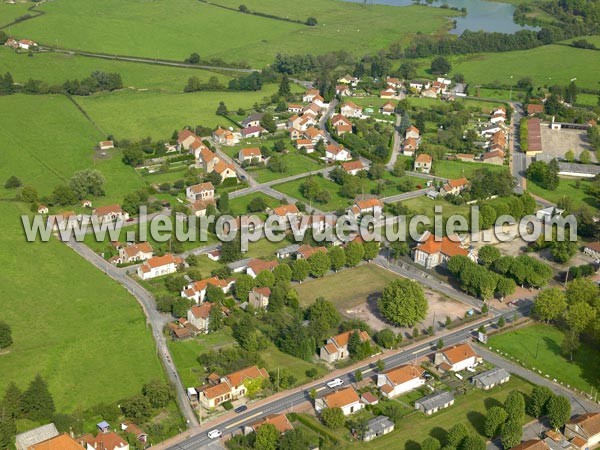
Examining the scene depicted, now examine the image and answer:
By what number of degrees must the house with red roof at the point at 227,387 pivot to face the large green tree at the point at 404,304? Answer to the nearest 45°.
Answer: approximately 90° to its left

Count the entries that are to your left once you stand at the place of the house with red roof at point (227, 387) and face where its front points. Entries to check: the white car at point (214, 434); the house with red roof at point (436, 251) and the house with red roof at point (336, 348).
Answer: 2

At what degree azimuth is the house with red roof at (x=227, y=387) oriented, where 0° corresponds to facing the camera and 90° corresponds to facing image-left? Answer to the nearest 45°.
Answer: approximately 315°

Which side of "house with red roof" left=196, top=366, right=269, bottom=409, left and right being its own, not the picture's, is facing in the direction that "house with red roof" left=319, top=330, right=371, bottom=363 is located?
left

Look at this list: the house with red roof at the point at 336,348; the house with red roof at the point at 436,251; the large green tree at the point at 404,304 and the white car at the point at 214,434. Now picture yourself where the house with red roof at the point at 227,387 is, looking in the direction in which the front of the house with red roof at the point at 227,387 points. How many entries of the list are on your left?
3

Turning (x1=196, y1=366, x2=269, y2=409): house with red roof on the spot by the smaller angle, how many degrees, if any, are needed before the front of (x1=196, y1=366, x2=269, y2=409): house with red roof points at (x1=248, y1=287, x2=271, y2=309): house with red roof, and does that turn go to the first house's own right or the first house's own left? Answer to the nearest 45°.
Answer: approximately 135° to the first house's own left

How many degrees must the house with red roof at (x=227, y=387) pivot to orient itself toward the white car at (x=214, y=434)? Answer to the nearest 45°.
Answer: approximately 45° to its right

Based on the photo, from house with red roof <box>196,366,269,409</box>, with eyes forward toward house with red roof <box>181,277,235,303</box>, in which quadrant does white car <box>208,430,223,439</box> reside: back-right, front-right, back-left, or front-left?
back-left
